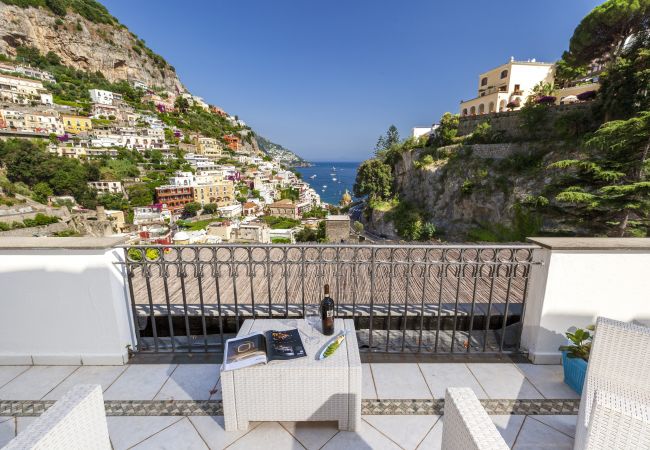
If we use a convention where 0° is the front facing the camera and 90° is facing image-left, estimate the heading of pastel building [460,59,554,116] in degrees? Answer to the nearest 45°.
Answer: approximately 45°

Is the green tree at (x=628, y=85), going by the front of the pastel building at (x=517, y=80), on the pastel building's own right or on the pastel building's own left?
on the pastel building's own left

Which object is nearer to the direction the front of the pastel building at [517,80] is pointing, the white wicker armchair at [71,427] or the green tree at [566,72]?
the white wicker armchair

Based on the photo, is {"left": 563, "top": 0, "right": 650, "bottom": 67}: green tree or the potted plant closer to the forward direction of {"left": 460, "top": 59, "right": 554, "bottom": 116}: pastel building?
the potted plant

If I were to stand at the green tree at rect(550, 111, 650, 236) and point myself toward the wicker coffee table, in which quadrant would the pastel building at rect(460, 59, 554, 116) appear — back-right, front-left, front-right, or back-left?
back-right

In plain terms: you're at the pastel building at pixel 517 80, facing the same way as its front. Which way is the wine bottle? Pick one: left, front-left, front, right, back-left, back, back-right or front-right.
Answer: front-left

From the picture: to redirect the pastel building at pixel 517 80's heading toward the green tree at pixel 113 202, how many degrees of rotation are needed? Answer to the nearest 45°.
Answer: approximately 45° to its right

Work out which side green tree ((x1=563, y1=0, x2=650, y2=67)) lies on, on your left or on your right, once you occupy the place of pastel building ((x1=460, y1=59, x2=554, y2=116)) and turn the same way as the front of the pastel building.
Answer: on your left

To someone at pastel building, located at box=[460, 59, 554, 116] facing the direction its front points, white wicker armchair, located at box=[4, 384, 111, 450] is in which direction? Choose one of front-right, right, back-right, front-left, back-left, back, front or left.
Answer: front-left

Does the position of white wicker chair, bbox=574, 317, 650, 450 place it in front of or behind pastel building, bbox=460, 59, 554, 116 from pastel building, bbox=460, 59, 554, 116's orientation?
in front

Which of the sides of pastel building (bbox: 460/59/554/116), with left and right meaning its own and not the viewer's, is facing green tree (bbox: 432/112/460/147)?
front

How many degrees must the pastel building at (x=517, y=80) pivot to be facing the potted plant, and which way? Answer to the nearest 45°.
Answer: approximately 45° to its left

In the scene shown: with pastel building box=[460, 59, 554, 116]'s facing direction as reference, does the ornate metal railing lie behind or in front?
in front
